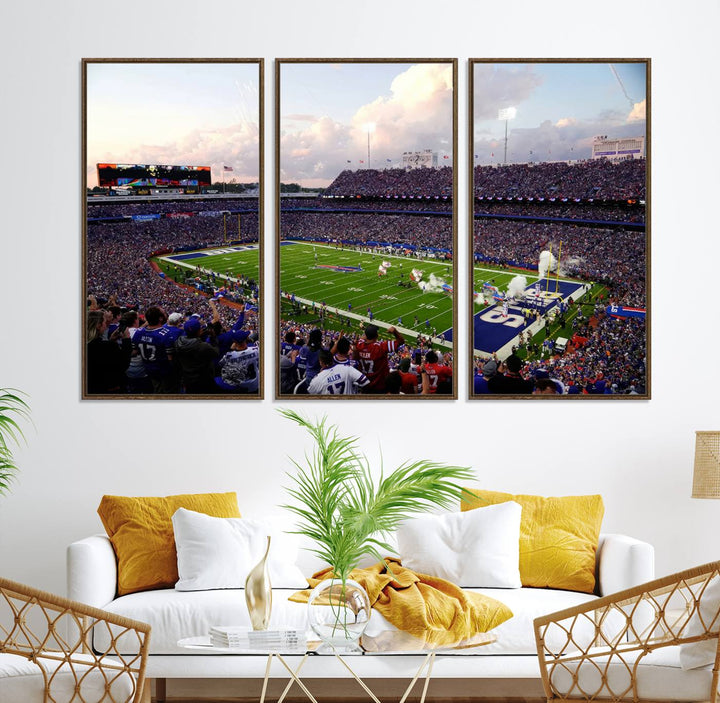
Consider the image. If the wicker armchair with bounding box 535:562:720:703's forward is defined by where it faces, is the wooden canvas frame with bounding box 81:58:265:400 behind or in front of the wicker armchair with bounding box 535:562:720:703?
in front

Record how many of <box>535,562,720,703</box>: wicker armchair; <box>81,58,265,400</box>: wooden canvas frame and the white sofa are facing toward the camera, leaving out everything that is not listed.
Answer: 2

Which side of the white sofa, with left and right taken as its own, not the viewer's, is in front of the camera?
front

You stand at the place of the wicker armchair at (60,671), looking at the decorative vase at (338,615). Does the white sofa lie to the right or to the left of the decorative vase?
left

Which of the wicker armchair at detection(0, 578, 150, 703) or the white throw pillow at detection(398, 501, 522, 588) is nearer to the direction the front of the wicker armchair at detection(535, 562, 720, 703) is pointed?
the wicker armchair

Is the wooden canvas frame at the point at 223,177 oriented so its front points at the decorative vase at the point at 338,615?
yes

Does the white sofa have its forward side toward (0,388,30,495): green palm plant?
no

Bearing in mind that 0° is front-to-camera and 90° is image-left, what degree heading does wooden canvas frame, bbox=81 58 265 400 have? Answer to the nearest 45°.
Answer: approximately 0°

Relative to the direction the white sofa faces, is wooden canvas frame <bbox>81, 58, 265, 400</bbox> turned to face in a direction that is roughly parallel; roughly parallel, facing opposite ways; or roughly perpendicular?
roughly parallel

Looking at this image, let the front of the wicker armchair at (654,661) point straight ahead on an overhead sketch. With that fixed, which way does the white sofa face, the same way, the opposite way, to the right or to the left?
to the left

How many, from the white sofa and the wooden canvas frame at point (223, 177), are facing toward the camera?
2

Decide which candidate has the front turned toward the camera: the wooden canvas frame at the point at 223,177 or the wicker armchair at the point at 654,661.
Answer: the wooden canvas frame

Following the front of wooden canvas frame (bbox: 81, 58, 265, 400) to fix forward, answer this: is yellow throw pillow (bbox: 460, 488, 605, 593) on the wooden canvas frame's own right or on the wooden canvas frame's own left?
on the wooden canvas frame's own left

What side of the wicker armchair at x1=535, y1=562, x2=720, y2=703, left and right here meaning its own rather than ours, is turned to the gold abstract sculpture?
front

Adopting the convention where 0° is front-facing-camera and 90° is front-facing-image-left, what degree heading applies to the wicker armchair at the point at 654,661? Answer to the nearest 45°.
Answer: approximately 90°
